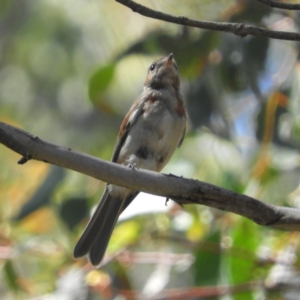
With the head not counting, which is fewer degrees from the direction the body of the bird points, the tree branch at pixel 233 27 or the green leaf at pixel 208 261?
the tree branch

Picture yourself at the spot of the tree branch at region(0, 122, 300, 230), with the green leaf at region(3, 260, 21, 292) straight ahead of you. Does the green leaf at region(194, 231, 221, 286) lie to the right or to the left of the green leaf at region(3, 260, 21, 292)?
right

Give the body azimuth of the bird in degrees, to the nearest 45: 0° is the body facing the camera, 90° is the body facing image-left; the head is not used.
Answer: approximately 315°

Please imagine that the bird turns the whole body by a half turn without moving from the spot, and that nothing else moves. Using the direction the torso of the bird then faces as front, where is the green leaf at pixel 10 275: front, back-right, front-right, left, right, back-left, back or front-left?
front

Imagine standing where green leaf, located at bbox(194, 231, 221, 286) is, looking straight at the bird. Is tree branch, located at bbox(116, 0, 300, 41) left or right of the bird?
left
